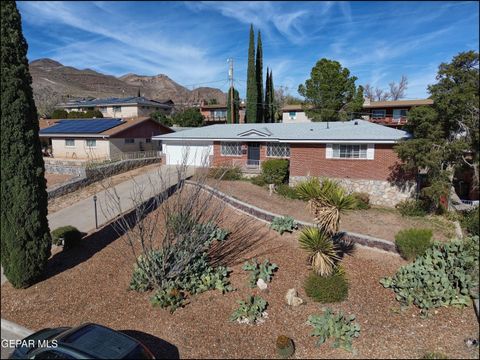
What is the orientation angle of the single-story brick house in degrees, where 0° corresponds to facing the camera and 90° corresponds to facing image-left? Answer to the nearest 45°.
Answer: approximately 0°

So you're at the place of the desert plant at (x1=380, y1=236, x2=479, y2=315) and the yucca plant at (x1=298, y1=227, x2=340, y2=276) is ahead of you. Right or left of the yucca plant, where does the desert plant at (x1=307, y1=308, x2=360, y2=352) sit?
left

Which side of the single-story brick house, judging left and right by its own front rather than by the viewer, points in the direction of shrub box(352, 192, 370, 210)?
front

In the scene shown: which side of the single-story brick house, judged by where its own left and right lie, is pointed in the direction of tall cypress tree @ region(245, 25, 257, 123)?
back

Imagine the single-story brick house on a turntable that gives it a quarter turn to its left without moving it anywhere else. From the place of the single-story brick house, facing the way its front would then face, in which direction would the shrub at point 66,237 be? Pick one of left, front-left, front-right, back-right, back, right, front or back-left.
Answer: back-right

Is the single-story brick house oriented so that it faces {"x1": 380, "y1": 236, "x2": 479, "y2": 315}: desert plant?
yes

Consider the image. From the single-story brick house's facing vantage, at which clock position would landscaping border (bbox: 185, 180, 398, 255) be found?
The landscaping border is roughly at 1 o'clock from the single-story brick house.

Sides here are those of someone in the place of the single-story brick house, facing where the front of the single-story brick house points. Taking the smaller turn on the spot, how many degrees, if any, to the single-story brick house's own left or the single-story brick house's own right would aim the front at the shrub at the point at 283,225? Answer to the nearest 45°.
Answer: approximately 45° to the single-story brick house's own right

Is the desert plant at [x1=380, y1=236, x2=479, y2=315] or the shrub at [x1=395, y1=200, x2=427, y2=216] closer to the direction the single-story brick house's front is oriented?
the desert plant

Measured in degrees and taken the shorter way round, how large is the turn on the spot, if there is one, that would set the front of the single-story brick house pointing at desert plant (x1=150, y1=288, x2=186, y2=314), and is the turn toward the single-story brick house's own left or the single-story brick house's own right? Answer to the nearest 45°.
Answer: approximately 45° to the single-story brick house's own right

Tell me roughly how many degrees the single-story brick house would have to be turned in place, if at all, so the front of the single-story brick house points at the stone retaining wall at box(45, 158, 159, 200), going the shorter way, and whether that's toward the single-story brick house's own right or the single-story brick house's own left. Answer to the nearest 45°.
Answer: approximately 90° to the single-story brick house's own right

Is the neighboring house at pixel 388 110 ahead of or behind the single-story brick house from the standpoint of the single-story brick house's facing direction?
behind
